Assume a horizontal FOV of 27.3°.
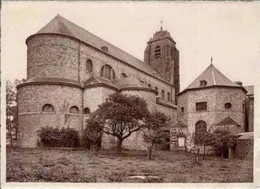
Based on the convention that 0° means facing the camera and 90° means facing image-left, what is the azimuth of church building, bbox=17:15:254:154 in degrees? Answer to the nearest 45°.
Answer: approximately 225°
